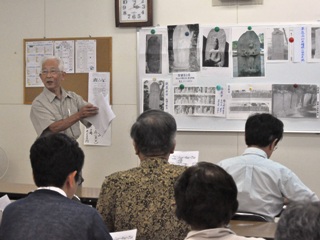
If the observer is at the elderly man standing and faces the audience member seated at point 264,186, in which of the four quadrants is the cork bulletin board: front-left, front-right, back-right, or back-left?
back-left

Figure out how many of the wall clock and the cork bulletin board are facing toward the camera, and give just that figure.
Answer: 2

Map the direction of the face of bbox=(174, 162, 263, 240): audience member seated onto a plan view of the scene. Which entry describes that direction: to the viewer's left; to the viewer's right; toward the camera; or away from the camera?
away from the camera

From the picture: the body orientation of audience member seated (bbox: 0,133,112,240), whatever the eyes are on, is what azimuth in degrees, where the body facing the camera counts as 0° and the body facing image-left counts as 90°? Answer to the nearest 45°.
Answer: approximately 225°

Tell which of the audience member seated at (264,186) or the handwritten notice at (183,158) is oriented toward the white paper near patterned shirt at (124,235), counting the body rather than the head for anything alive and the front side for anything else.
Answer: the handwritten notice

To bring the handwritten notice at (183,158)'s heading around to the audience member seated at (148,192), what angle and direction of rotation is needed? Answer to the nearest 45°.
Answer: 0° — it already faces them

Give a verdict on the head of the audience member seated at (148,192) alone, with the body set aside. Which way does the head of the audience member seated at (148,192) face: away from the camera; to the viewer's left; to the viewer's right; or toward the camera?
away from the camera

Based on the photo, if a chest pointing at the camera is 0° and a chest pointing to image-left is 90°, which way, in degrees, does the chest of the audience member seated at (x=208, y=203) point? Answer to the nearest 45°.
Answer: approximately 180°

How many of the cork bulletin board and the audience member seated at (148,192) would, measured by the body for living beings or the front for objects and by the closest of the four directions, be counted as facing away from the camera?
1

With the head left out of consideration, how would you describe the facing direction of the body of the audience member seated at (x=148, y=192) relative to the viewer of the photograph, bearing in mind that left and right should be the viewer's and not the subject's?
facing away from the viewer
